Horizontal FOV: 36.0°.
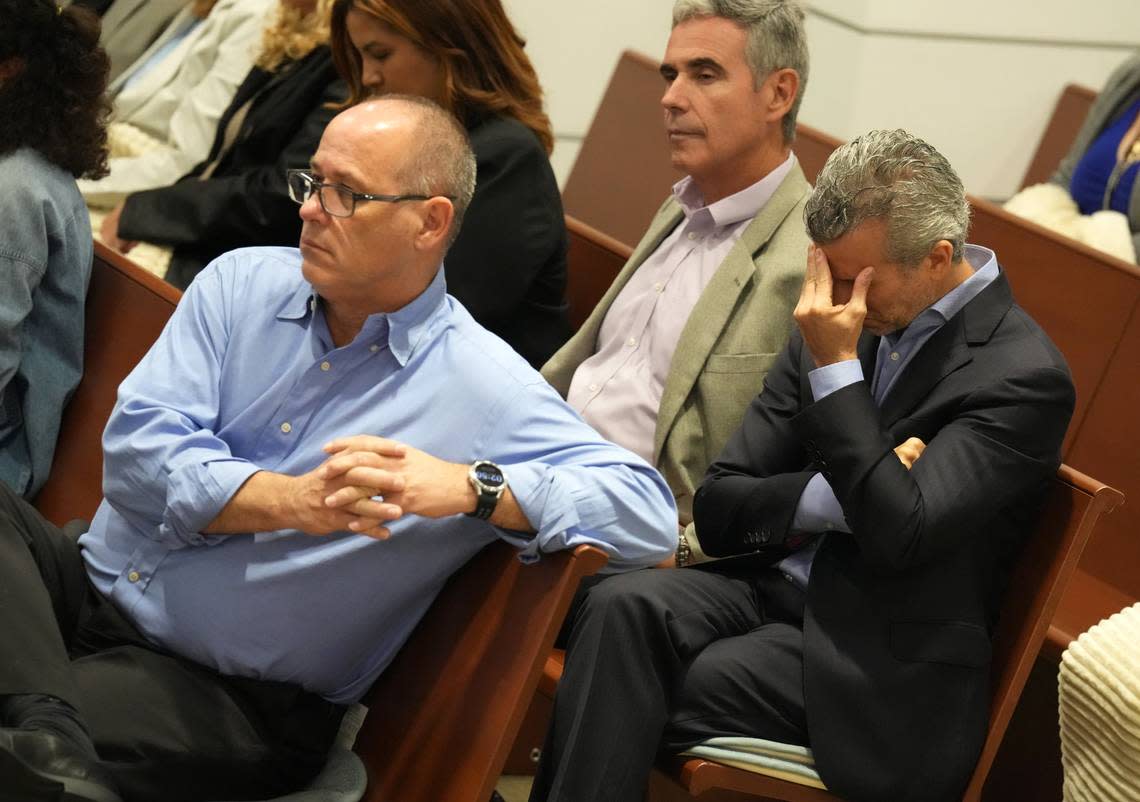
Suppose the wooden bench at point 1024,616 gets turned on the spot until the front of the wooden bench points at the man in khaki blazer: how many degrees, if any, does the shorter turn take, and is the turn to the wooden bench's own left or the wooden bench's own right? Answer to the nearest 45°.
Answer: approximately 90° to the wooden bench's own right

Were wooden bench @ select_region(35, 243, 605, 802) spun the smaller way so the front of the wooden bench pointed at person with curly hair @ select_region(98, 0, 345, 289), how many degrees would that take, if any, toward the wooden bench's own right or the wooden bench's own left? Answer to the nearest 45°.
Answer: approximately 135° to the wooden bench's own right

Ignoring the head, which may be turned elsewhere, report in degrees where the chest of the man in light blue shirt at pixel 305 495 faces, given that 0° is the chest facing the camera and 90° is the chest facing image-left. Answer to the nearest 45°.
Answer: approximately 45°

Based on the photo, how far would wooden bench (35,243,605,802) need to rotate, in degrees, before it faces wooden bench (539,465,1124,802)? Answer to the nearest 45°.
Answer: approximately 135° to its left

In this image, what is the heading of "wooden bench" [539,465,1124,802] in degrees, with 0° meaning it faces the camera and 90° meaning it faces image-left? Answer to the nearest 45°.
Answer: approximately 45°

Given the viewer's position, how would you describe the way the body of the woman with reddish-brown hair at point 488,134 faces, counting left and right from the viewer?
facing to the left of the viewer

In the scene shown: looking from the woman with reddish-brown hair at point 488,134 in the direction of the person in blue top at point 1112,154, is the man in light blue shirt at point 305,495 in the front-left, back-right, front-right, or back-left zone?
back-right

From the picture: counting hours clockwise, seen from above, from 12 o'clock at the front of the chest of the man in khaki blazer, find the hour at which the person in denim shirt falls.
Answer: The person in denim shirt is roughly at 1 o'clock from the man in khaki blazer.

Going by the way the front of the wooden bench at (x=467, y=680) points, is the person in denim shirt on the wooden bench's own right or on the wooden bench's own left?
on the wooden bench's own right

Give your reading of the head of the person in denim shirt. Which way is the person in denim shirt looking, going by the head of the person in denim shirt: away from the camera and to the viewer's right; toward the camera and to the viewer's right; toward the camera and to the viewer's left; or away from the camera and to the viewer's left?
away from the camera and to the viewer's left
